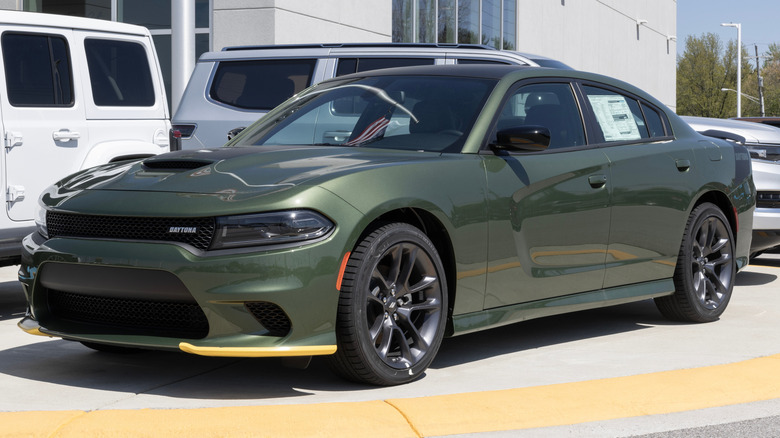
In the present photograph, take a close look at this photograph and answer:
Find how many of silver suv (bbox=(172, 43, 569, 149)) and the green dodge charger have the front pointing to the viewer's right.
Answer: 1

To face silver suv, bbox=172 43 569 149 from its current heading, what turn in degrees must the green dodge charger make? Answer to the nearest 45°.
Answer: approximately 135° to its right

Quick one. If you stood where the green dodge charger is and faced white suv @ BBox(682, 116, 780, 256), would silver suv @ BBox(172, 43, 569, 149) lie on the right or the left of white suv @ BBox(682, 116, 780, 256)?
left

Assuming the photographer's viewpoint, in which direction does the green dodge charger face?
facing the viewer and to the left of the viewer

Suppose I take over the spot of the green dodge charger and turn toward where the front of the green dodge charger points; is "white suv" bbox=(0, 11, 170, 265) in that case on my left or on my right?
on my right

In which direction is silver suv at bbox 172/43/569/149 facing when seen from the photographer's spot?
facing to the right of the viewer

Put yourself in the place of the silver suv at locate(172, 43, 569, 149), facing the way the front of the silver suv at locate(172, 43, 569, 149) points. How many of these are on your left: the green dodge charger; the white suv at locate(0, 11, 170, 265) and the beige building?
1

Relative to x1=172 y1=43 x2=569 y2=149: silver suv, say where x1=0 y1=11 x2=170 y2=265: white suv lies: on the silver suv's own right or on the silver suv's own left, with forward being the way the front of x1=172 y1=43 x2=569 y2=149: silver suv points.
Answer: on the silver suv's own right

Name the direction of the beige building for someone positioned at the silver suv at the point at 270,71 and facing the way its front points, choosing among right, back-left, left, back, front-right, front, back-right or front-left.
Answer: left

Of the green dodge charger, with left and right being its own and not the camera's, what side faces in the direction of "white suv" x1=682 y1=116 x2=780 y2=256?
back

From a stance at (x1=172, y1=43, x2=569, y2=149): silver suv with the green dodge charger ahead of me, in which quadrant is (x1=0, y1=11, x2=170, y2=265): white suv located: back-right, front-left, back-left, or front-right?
front-right

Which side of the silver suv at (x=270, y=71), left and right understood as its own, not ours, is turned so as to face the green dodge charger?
right
